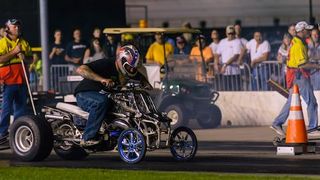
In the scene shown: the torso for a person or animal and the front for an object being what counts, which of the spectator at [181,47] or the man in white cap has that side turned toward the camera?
the spectator

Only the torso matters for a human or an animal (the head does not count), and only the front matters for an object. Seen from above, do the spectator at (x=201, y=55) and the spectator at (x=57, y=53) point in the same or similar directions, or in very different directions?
same or similar directions

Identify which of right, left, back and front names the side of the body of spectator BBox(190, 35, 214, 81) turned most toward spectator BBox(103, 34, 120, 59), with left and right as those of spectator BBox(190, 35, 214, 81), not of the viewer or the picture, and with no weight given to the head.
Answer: right

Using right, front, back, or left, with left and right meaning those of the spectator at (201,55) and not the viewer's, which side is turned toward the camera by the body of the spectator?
front

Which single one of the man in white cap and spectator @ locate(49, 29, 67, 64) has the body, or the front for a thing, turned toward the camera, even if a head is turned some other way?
the spectator

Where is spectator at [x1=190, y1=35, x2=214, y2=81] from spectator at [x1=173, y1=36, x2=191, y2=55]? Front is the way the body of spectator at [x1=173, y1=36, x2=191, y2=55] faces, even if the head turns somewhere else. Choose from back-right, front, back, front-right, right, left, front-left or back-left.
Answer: left

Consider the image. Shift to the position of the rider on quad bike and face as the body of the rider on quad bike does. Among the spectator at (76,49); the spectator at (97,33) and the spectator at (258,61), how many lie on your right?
0

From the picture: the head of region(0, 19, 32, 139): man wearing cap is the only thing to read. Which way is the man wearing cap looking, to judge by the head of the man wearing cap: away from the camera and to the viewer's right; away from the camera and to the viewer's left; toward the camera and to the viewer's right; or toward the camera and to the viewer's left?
toward the camera and to the viewer's right

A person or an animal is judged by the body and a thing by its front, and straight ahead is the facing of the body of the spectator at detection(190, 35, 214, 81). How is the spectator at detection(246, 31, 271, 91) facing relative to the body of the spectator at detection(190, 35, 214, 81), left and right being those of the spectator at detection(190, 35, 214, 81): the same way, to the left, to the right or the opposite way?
the same way

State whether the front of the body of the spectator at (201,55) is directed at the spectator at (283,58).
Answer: no
